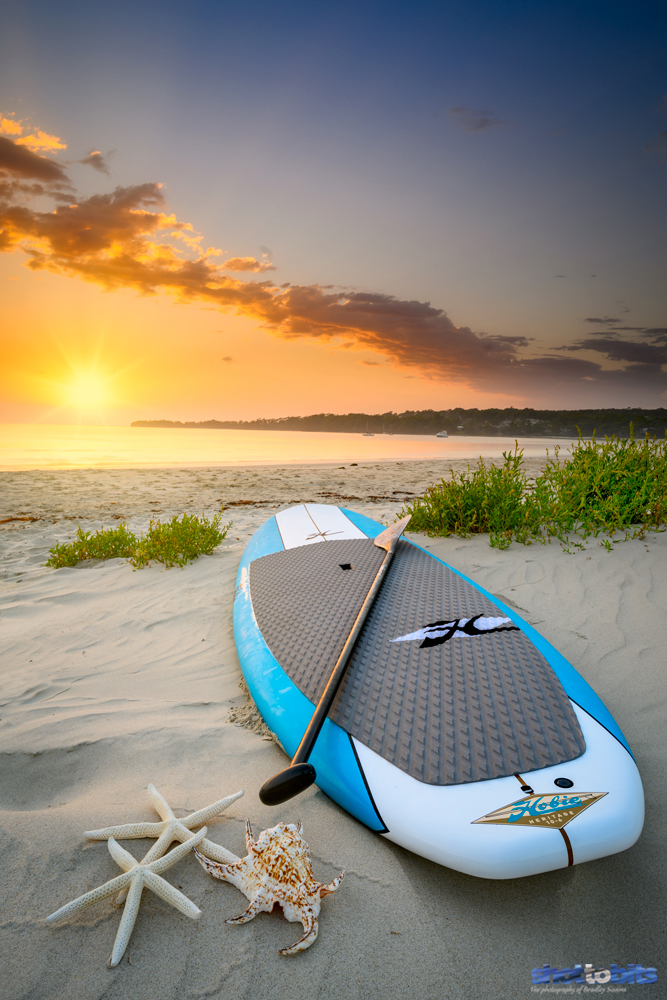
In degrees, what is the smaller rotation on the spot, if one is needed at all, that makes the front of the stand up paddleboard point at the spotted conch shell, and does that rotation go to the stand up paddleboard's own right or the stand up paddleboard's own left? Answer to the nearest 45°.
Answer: approximately 90° to the stand up paddleboard's own left

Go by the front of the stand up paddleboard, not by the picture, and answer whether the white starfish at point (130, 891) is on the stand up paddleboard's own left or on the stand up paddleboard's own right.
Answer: on the stand up paddleboard's own left

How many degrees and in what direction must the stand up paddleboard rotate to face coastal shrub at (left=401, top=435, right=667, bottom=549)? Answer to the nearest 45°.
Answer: approximately 45° to its right

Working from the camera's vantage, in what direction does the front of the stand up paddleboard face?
facing away from the viewer and to the left of the viewer
